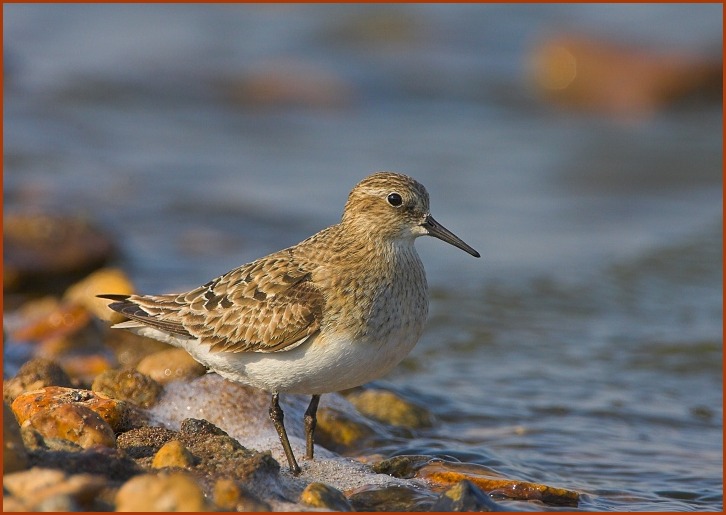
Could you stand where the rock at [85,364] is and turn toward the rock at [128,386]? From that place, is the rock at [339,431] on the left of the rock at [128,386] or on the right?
left

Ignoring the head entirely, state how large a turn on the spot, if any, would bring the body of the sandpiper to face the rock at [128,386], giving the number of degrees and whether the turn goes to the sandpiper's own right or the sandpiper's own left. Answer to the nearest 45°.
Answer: approximately 135° to the sandpiper's own left

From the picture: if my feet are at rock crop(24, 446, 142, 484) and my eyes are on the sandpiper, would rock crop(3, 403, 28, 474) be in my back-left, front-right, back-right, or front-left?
back-left

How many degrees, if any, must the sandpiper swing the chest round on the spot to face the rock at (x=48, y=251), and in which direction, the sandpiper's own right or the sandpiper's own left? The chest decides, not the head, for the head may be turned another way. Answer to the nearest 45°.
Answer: approximately 135° to the sandpiper's own left

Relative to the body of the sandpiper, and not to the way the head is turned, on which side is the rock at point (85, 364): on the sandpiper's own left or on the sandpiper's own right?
on the sandpiper's own left

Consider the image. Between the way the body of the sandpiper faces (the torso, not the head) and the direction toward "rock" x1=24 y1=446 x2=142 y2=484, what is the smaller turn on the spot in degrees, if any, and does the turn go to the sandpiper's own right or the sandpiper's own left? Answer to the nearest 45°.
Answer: approximately 135° to the sandpiper's own right

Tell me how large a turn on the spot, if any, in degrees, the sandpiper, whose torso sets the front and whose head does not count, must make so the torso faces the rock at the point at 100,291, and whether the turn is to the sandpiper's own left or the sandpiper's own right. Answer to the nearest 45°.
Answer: approximately 135° to the sandpiper's own left

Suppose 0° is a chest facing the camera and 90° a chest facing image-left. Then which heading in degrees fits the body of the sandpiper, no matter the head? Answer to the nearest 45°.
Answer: approximately 270°

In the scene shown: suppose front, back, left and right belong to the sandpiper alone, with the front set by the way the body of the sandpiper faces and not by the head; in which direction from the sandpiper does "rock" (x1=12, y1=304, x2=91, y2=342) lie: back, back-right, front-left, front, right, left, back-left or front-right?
back-left
